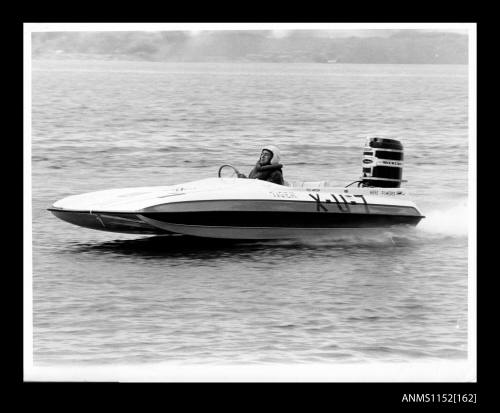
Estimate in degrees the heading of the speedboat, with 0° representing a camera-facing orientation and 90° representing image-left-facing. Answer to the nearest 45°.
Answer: approximately 90°
